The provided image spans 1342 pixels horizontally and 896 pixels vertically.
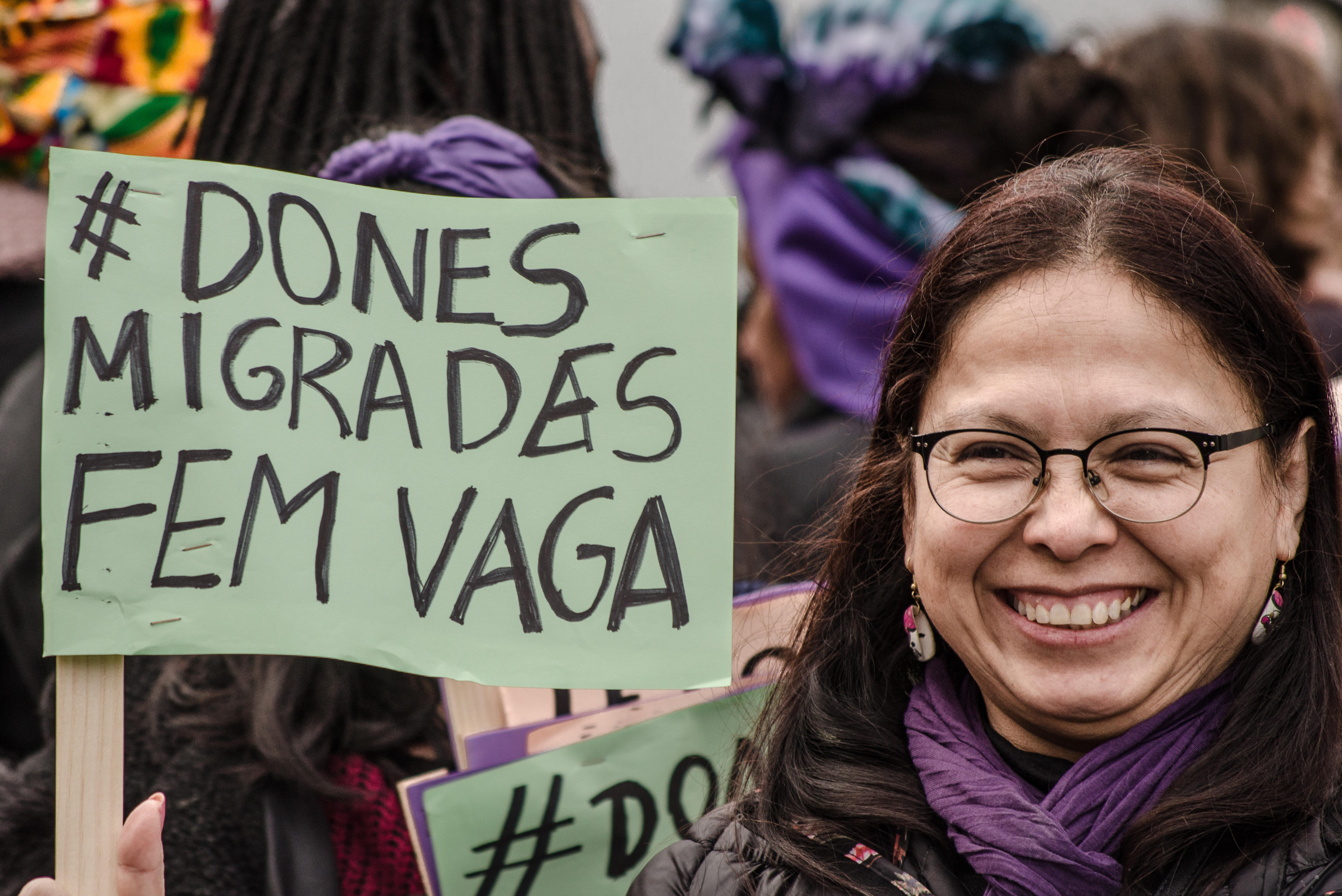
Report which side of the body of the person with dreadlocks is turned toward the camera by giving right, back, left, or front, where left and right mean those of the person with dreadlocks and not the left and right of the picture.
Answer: back

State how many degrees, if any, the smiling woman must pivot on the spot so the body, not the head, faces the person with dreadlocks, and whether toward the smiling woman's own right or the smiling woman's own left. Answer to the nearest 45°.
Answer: approximately 90° to the smiling woman's own right

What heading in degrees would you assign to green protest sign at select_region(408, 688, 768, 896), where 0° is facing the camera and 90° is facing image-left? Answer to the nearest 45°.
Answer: approximately 0°

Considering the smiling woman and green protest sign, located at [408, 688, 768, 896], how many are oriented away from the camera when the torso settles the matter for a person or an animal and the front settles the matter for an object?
0

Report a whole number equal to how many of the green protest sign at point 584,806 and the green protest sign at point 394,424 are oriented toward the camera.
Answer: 2

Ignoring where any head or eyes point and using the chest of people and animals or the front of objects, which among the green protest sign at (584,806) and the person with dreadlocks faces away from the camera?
the person with dreadlocks

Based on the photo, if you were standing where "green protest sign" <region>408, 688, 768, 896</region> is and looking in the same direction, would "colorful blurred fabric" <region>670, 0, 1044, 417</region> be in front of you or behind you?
behind

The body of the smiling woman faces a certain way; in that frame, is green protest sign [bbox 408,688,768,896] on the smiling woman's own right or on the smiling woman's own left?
on the smiling woman's own right

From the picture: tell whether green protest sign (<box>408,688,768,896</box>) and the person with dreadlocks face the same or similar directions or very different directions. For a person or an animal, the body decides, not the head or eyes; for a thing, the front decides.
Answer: very different directions

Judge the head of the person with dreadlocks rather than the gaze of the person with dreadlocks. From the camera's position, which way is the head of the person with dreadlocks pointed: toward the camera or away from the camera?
away from the camera

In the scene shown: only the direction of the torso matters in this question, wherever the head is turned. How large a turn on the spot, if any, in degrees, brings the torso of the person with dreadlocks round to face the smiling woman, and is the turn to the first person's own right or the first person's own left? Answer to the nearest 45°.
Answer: approximately 135° to the first person's own right

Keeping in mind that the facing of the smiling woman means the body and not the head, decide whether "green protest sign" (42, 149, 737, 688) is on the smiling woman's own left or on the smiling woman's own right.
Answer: on the smiling woman's own right
